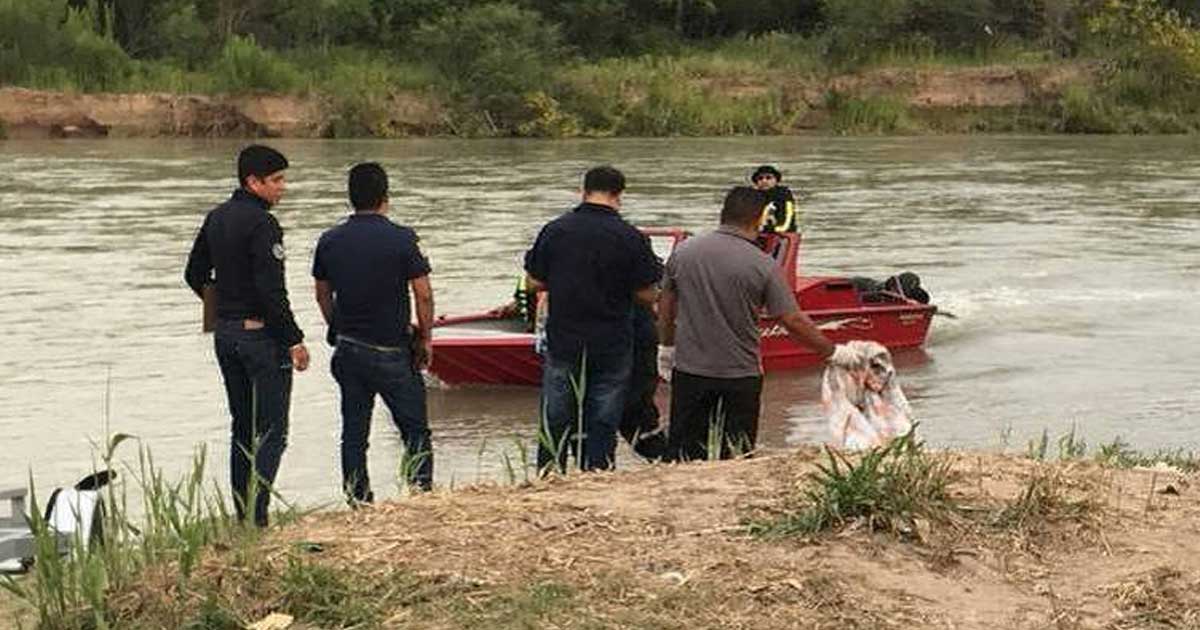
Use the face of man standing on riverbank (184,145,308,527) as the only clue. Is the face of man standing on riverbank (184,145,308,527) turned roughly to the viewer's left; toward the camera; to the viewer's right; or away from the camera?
to the viewer's right

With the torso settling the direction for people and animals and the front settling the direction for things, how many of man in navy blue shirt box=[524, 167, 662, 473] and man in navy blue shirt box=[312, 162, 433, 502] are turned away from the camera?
2

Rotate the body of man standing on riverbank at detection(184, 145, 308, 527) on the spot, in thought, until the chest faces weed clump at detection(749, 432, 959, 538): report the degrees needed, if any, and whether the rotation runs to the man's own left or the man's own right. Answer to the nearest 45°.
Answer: approximately 90° to the man's own right

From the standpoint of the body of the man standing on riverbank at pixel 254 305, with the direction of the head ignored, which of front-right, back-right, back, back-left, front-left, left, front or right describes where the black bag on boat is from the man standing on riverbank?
front

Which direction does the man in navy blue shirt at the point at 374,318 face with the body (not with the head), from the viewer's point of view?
away from the camera

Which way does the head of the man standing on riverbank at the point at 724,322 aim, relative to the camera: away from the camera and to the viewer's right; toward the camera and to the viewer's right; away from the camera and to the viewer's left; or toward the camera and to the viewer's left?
away from the camera and to the viewer's right

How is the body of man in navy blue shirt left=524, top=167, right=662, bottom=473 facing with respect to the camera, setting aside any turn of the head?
away from the camera

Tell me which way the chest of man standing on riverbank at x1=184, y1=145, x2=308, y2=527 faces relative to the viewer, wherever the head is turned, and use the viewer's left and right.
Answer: facing away from the viewer and to the right of the viewer

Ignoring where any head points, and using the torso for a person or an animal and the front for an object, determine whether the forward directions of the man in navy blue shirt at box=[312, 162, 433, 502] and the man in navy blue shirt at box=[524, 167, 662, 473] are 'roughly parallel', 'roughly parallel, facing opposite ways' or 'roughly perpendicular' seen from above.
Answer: roughly parallel

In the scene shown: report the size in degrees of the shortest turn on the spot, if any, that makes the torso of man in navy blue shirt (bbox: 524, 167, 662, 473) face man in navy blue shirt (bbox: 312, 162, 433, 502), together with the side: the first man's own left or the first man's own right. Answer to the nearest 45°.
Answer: approximately 90° to the first man's own left

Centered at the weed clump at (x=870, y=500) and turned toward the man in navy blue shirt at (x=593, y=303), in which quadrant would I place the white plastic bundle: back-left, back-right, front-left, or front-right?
front-right
